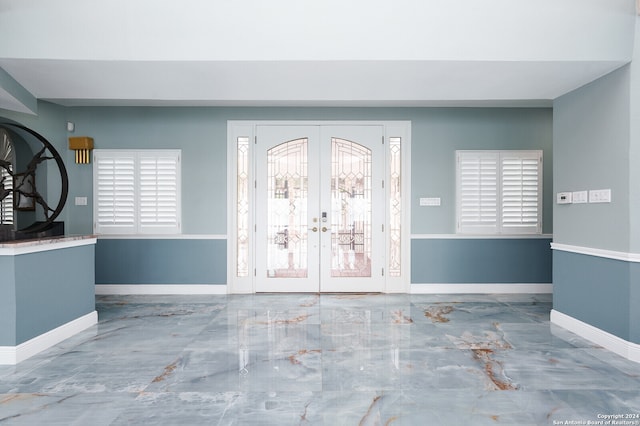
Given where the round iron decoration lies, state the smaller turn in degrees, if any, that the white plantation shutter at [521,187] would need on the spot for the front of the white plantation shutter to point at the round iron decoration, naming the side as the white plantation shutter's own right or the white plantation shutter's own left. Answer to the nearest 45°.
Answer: approximately 45° to the white plantation shutter's own right

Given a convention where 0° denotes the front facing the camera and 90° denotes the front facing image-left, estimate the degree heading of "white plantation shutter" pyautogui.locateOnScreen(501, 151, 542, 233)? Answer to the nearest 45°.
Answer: approximately 0°

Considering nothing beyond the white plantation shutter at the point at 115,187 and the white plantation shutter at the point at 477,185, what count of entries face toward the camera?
2

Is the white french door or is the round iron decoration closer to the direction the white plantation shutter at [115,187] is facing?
the round iron decoration

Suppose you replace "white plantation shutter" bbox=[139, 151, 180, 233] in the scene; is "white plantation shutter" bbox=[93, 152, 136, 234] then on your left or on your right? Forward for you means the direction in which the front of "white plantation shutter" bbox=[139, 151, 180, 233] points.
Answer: on your right

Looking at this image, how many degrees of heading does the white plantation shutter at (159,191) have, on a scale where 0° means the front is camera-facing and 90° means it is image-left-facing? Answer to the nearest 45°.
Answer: approximately 0°

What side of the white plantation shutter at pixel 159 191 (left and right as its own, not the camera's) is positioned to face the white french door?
left
